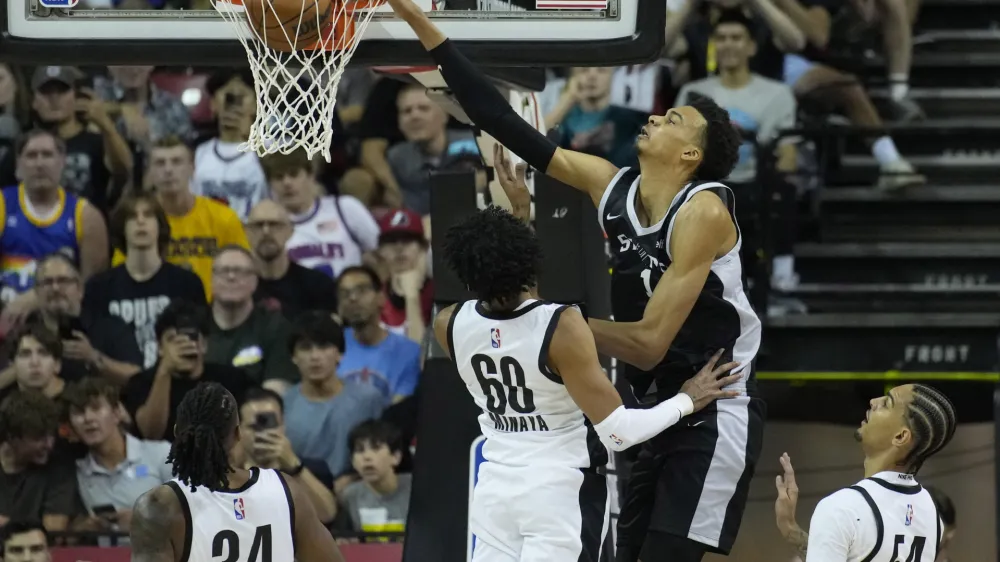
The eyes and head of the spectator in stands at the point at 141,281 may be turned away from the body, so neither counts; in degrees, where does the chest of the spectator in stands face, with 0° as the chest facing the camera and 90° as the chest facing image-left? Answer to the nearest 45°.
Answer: approximately 0°

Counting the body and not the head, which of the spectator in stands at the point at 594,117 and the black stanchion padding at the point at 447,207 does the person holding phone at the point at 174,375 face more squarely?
the black stanchion padding

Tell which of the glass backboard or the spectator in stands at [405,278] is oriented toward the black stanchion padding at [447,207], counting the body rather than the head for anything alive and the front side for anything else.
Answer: the spectator in stands

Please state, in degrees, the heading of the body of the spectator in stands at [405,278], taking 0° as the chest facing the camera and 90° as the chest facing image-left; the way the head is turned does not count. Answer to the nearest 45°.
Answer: approximately 0°

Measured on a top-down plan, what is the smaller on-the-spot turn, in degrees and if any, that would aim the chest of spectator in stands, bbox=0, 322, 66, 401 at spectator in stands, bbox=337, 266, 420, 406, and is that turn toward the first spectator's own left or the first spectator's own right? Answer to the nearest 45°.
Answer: approximately 90° to the first spectator's own left

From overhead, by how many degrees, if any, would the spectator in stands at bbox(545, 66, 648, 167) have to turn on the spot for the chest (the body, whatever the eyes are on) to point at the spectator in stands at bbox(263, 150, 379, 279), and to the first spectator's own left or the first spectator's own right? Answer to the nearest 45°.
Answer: approximately 90° to the first spectator's own right
